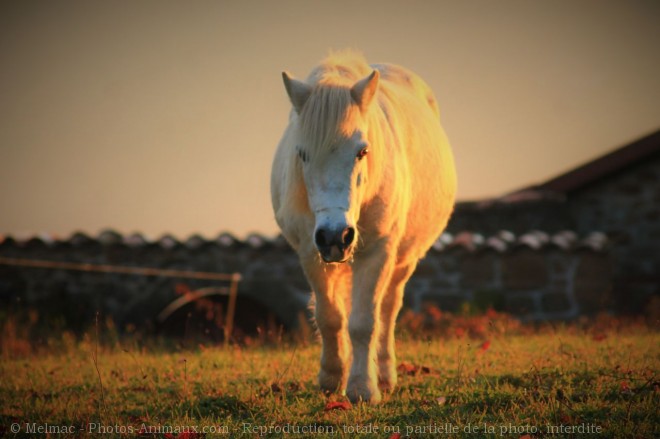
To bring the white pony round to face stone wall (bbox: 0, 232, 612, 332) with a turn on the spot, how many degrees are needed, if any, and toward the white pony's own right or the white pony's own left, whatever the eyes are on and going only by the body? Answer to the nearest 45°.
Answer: approximately 180°

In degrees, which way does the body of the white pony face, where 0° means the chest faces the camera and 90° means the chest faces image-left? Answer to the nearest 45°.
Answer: approximately 0°

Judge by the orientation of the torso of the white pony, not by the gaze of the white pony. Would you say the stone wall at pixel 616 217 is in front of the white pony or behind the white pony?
behind

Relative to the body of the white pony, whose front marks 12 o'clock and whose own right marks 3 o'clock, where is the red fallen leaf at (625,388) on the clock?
The red fallen leaf is roughly at 9 o'clock from the white pony.
